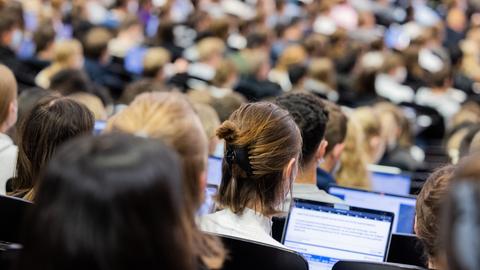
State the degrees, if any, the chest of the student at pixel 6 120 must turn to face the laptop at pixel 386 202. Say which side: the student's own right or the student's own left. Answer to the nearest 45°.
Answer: approximately 45° to the student's own right

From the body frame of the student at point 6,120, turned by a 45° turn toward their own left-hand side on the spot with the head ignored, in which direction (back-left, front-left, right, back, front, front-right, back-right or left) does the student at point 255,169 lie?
back-right

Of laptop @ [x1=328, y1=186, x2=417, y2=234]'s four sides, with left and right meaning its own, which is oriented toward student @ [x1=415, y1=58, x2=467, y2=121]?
back

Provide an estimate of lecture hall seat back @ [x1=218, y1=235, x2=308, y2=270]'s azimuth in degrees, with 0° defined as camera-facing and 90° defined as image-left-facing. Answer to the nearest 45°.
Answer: approximately 225°

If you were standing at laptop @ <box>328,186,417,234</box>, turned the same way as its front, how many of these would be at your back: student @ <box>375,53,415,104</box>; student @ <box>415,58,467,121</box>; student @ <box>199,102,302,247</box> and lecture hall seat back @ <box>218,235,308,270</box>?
2

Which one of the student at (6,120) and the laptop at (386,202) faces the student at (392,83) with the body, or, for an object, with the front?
the student at (6,120)

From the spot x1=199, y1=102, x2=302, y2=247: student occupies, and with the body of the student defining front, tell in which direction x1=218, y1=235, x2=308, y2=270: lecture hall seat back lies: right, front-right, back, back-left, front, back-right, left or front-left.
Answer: back-right

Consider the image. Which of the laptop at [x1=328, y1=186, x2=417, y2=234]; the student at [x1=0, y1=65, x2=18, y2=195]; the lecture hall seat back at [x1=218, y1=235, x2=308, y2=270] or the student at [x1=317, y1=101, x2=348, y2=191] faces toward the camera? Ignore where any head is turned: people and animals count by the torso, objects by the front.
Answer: the laptop

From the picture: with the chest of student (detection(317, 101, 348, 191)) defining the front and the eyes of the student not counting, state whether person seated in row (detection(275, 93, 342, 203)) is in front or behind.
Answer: behind

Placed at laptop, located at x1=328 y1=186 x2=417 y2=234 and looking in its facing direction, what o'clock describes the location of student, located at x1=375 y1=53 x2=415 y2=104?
The student is roughly at 6 o'clock from the laptop.

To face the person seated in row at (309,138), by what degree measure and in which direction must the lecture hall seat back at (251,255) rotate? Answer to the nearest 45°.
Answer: approximately 45° to its left

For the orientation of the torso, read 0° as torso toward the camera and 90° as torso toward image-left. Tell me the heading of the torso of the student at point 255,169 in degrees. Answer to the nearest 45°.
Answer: approximately 225°
